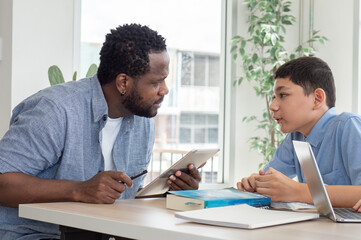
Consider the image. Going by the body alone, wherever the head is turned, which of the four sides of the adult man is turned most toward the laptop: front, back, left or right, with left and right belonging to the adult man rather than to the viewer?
front

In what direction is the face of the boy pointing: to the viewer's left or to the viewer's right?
to the viewer's left

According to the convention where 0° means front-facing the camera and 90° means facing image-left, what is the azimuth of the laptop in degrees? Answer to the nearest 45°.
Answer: approximately 270°

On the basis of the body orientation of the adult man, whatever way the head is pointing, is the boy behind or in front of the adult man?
in front

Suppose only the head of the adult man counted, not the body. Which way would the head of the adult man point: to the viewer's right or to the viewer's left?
to the viewer's right

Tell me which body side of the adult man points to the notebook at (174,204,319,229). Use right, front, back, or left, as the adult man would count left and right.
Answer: front

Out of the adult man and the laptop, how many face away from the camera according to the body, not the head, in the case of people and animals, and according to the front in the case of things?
0

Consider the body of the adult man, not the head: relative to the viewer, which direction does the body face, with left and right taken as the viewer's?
facing the viewer and to the right of the viewer
